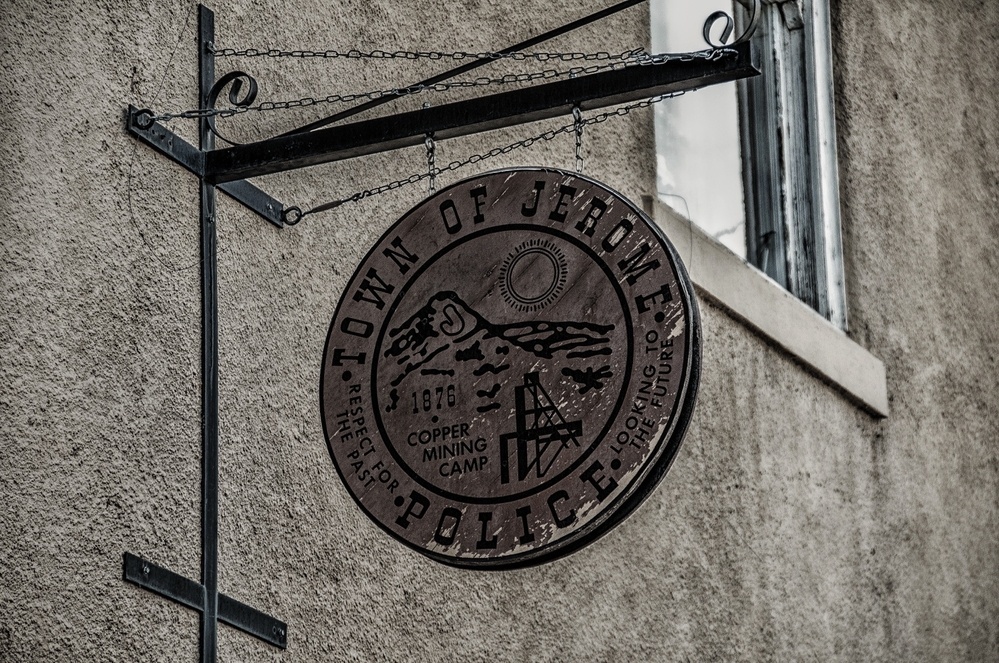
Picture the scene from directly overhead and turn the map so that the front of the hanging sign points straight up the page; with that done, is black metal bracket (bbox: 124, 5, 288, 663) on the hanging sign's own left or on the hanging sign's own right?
on the hanging sign's own right

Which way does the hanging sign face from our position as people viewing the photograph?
facing the viewer and to the left of the viewer
